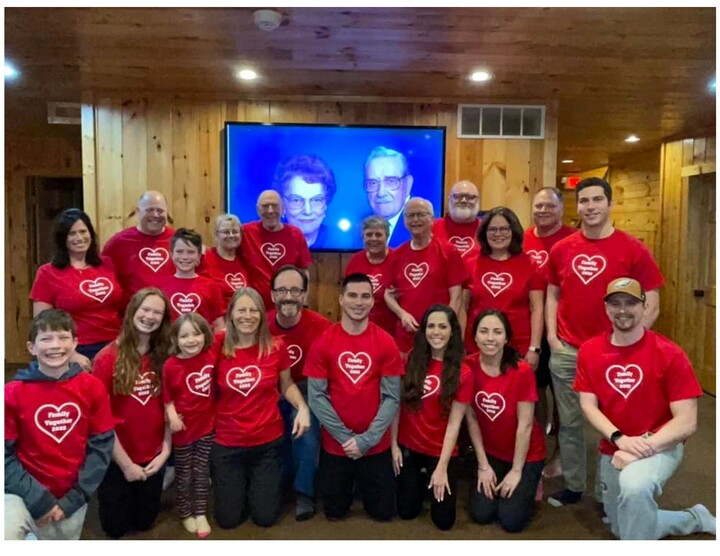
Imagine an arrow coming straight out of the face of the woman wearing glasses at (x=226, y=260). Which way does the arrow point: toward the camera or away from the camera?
toward the camera

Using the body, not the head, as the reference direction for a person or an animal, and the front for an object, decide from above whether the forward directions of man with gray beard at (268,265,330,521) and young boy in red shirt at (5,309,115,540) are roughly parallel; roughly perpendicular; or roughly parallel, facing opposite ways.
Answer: roughly parallel

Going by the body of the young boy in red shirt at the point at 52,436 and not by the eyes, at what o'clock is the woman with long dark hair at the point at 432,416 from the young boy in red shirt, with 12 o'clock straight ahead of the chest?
The woman with long dark hair is roughly at 9 o'clock from the young boy in red shirt.

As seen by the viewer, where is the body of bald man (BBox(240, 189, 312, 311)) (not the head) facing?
toward the camera

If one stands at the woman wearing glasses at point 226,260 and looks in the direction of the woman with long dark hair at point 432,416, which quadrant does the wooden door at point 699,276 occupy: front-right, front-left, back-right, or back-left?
front-left

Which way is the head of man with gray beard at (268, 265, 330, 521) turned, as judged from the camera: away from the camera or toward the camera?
toward the camera

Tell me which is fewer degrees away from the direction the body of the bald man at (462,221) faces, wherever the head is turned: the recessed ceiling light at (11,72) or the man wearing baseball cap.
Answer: the man wearing baseball cap

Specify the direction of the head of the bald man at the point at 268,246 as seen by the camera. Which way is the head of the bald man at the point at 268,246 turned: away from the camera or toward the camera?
toward the camera

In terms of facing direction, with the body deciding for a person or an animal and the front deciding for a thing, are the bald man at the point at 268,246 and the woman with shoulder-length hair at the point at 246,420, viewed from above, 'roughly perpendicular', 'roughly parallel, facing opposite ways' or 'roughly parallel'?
roughly parallel

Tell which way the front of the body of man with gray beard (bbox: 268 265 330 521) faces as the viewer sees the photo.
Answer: toward the camera

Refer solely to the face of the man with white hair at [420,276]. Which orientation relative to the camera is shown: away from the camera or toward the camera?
toward the camera
